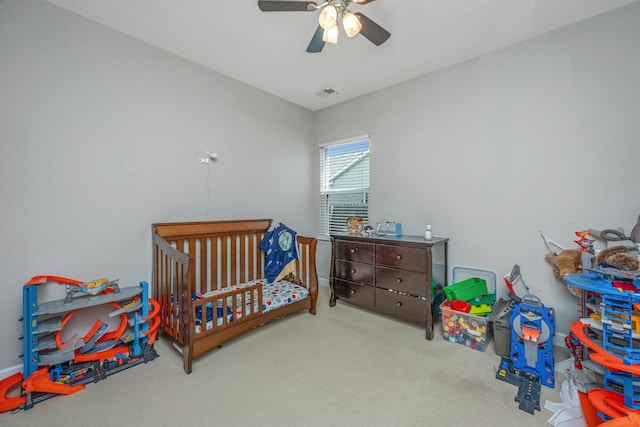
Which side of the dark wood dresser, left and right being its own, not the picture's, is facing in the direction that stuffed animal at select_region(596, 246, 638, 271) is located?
left

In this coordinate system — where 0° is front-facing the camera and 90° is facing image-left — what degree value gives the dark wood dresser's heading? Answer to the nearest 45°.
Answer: approximately 45°

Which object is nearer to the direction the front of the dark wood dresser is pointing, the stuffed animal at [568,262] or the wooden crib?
the wooden crib

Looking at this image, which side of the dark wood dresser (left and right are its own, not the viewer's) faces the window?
right
